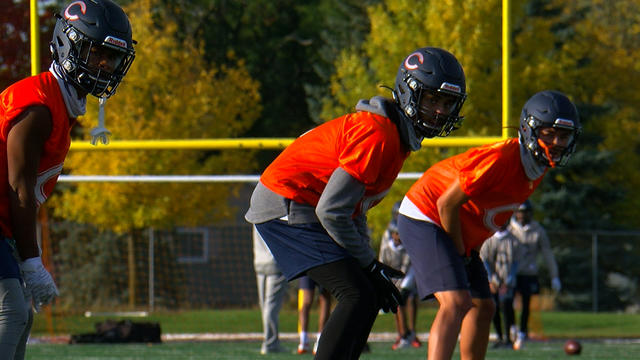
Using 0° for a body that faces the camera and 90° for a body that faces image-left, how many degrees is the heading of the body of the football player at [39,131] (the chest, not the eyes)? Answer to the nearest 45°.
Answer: approximately 315°

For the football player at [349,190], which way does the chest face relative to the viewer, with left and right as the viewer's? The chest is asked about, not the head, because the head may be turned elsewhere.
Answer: facing the viewer and to the right of the viewer

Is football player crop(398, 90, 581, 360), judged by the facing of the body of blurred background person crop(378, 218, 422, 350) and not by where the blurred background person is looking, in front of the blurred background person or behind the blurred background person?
in front

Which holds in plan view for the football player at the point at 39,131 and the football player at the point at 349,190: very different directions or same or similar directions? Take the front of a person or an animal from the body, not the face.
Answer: same or similar directions

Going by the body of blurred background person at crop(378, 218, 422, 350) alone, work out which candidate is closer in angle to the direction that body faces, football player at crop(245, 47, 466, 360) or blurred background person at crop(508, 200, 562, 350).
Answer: the football player

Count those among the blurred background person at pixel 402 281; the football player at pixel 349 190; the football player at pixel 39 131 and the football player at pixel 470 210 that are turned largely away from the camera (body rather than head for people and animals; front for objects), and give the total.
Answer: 0

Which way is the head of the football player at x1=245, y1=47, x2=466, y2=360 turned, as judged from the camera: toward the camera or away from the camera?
toward the camera

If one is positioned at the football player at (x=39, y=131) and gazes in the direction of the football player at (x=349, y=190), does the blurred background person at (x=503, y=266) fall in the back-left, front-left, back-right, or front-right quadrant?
front-left

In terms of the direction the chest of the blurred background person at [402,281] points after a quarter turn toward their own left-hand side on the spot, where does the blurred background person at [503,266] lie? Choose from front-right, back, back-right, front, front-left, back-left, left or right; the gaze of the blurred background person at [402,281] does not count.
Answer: front

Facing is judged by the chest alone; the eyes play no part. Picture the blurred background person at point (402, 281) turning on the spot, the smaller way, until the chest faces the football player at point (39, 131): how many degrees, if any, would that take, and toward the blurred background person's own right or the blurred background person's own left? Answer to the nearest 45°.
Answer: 0° — they already face them

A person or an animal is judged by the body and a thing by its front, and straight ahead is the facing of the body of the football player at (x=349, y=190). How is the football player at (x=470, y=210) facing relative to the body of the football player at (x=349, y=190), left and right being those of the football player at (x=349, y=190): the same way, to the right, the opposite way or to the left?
the same way

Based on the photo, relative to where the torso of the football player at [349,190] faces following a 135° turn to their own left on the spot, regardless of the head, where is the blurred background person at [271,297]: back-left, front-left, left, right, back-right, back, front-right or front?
front
